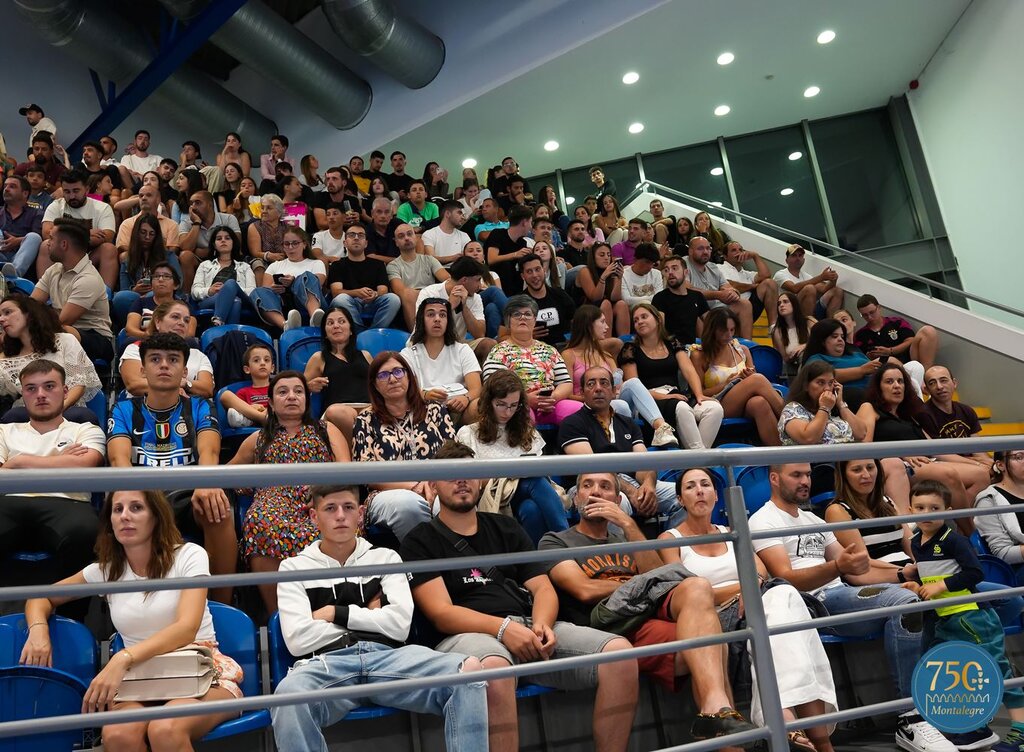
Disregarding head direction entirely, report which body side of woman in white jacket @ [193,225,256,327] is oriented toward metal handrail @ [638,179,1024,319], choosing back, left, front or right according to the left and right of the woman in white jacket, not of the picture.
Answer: left

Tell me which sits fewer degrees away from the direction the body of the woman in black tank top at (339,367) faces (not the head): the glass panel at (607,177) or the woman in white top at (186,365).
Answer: the woman in white top

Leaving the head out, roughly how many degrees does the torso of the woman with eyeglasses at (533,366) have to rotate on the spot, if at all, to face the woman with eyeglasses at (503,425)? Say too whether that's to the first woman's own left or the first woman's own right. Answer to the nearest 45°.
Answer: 0° — they already face them

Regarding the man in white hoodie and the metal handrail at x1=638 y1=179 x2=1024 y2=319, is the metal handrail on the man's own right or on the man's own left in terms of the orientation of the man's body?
on the man's own left

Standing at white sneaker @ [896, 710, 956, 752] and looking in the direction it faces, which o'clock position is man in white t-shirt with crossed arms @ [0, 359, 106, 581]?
The man in white t-shirt with crossed arms is roughly at 4 o'clock from the white sneaker.

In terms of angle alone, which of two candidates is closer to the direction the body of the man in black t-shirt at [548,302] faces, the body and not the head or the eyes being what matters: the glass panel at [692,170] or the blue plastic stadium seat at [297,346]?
the blue plastic stadium seat

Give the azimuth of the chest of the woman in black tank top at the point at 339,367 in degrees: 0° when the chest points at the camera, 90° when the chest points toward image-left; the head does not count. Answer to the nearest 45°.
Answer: approximately 0°
